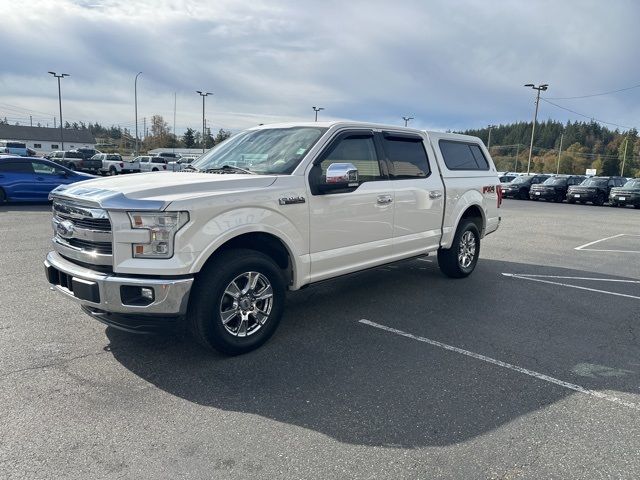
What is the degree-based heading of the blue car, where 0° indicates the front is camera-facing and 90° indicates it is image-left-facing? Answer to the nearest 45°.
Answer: approximately 270°

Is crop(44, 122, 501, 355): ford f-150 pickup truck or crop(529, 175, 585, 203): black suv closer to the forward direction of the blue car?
the black suv

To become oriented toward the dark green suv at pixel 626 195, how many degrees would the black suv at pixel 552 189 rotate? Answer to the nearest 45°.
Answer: approximately 90° to its left

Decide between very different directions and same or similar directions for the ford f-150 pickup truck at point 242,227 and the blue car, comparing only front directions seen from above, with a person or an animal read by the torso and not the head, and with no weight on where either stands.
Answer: very different directions

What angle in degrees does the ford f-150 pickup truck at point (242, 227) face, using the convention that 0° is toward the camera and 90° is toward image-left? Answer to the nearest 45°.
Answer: approximately 45°

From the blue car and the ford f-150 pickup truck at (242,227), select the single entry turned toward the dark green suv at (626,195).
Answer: the blue car

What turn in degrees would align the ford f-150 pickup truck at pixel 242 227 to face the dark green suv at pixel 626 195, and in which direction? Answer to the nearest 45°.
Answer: approximately 180°

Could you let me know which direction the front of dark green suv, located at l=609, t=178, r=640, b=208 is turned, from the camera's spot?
facing the viewer and to the left of the viewer

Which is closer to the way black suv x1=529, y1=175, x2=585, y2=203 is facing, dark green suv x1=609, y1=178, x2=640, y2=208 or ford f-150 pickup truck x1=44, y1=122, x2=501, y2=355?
the ford f-150 pickup truck

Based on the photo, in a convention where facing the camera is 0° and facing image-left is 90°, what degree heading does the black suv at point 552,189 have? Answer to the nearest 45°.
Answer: approximately 45°

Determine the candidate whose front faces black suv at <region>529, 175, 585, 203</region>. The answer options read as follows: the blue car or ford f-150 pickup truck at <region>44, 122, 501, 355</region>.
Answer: the blue car

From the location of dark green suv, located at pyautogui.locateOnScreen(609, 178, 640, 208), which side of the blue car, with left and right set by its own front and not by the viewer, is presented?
front
